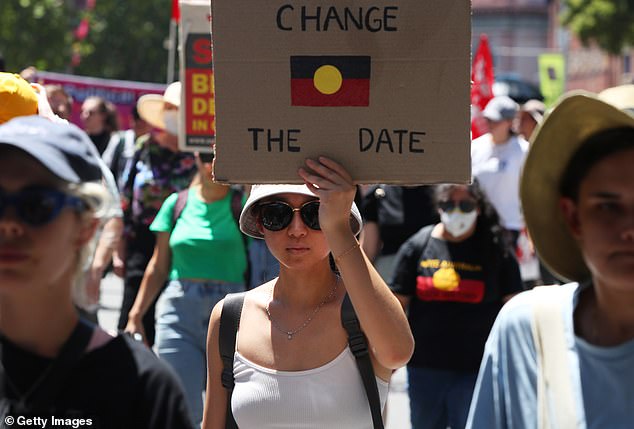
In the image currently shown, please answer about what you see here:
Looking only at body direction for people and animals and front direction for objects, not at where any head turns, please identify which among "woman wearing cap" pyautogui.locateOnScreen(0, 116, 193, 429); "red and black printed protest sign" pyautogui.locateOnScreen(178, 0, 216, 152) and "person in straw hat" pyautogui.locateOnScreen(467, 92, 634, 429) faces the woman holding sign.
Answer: the red and black printed protest sign

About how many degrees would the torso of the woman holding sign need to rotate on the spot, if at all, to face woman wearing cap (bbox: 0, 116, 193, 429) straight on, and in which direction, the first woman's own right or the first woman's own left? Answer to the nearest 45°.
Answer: approximately 45° to the first woman's own right

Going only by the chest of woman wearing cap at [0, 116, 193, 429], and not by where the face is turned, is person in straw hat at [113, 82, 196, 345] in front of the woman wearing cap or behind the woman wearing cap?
behind

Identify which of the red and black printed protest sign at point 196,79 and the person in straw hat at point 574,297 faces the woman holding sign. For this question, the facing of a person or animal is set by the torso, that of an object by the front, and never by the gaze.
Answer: the red and black printed protest sign

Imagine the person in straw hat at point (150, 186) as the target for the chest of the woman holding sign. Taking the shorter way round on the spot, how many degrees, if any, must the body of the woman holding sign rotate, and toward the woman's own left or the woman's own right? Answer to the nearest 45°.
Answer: approximately 180°

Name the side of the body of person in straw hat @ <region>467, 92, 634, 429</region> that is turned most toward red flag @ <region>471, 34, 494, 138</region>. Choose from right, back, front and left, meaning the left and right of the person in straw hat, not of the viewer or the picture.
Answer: back

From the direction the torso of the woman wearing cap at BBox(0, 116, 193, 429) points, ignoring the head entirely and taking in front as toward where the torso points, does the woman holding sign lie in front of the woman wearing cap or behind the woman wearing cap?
behind
